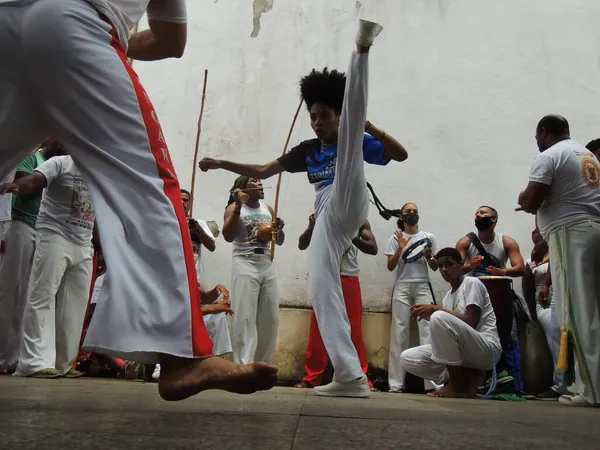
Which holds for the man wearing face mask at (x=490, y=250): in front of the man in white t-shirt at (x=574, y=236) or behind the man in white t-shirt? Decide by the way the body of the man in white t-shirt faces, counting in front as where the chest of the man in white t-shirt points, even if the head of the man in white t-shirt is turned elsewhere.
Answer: in front

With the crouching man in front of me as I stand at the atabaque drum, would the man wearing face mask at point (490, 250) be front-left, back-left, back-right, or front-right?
back-right

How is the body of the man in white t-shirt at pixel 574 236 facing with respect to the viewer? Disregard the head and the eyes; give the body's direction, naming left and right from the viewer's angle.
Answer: facing away from the viewer and to the left of the viewer

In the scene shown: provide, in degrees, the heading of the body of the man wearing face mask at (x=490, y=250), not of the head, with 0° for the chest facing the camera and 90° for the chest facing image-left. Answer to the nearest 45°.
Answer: approximately 0°
